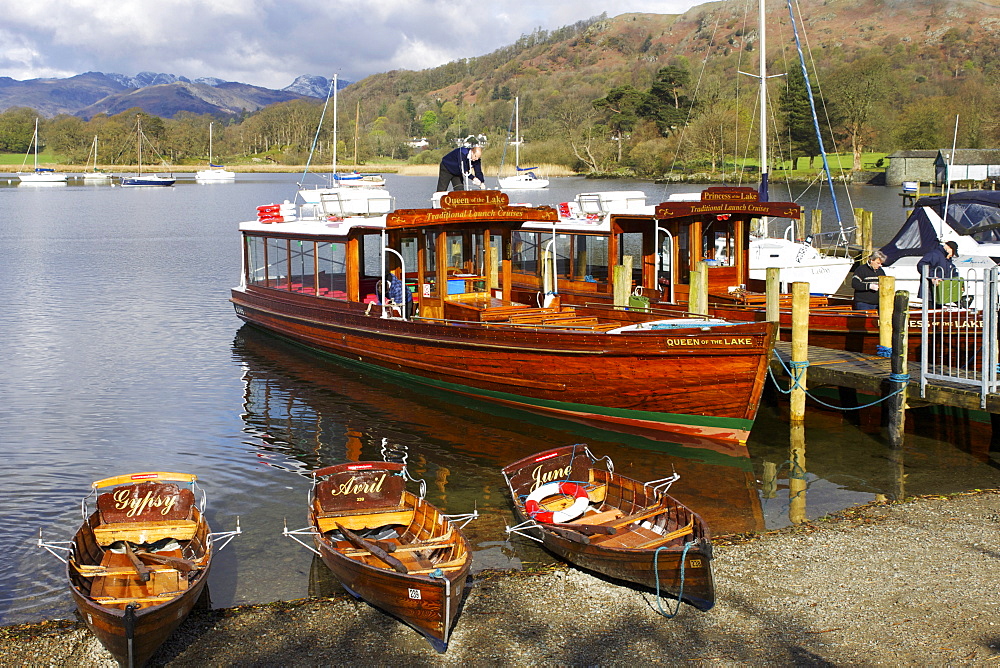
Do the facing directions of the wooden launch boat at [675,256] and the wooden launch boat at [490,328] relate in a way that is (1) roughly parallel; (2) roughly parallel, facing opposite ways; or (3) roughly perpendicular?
roughly parallel

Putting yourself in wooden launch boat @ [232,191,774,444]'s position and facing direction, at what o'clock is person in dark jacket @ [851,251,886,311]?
The person in dark jacket is roughly at 10 o'clock from the wooden launch boat.

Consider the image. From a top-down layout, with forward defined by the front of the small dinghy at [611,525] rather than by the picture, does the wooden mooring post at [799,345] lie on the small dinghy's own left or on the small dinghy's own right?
on the small dinghy's own left

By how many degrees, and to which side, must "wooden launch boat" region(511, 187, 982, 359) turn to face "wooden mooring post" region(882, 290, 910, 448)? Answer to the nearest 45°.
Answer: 0° — it already faces it

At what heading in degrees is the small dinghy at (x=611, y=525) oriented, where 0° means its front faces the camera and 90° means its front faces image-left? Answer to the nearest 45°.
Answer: approximately 315°

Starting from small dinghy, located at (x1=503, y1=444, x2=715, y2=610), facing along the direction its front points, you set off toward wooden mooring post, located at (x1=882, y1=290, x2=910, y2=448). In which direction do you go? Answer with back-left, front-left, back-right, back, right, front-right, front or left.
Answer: left

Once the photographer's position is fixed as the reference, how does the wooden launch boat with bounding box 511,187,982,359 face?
facing the viewer and to the right of the viewer

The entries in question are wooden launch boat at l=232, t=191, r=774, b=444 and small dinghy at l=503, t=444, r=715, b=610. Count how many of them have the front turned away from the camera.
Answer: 0

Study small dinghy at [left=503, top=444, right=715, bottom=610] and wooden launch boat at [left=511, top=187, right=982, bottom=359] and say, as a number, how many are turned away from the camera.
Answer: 0

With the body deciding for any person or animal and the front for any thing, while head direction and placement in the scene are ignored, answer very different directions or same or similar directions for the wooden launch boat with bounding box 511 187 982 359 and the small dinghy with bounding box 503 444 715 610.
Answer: same or similar directions

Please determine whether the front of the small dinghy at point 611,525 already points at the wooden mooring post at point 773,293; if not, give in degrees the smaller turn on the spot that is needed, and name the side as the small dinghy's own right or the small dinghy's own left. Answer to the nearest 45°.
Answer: approximately 135° to the small dinghy's own left

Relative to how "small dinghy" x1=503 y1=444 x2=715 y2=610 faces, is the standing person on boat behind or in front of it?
behind
